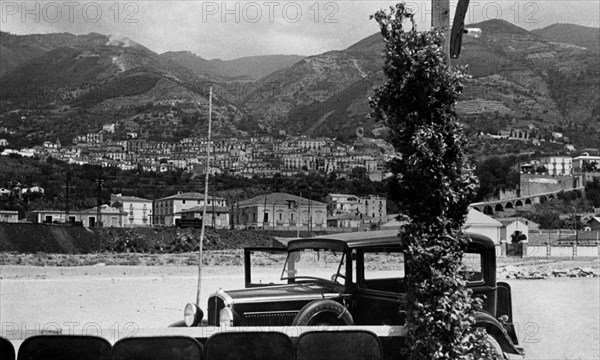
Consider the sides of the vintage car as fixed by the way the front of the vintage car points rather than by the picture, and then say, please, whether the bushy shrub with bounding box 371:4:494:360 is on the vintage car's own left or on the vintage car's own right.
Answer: on the vintage car's own left

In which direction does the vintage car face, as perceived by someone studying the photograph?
facing the viewer and to the left of the viewer
